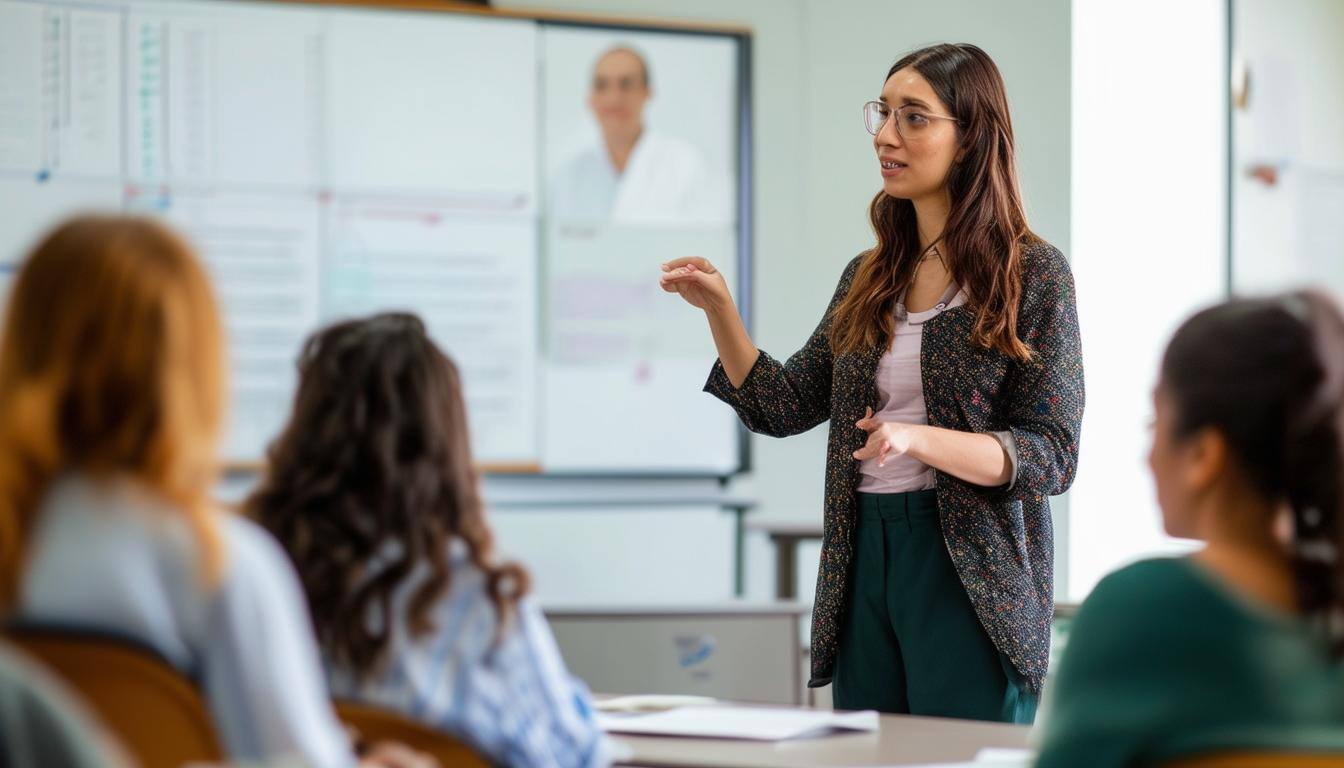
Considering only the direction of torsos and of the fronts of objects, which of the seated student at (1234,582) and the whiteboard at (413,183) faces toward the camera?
the whiteboard

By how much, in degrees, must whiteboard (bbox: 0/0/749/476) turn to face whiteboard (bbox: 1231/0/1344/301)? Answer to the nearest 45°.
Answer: approximately 90° to its left

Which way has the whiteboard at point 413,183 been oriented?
toward the camera

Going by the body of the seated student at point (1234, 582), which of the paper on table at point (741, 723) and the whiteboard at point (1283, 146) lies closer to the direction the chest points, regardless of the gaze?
the paper on table

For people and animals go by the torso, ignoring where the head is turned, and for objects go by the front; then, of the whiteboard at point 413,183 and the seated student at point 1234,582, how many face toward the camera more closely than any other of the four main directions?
1

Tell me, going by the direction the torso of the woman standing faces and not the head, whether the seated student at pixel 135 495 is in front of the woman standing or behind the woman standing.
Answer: in front

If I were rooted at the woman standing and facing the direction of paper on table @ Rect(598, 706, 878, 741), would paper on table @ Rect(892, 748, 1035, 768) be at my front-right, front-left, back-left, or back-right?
front-left

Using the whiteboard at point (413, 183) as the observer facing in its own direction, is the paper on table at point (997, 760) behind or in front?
in front

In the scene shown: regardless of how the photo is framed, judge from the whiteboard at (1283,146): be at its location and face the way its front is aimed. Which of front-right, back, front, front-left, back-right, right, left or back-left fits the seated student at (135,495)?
front

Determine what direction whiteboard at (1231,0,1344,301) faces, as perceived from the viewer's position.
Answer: facing the viewer

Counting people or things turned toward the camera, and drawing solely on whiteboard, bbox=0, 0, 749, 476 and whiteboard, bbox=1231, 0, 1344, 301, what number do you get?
2

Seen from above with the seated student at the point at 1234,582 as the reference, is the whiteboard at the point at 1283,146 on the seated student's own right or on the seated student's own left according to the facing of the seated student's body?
on the seated student's own right

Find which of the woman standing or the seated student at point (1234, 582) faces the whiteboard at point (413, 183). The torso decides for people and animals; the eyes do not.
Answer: the seated student

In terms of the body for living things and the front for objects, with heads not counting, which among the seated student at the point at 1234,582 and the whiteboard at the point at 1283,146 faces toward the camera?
the whiteboard

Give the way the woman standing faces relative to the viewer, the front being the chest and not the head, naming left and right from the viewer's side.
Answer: facing the viewer and to the left of the viewer

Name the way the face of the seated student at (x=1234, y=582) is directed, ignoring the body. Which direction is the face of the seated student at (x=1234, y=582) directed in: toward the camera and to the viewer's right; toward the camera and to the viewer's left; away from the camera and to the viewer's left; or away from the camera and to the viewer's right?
away from the camera and to the viewer's left

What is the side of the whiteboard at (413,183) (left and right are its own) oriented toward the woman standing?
front

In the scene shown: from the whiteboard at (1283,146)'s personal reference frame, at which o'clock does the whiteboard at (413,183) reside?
the whiteboard at (413,183) is roughly at 2 o'clock from the whiteboard at (1283,146).

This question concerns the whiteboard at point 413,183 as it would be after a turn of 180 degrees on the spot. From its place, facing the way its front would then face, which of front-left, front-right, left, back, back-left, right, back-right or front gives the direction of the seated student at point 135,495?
back

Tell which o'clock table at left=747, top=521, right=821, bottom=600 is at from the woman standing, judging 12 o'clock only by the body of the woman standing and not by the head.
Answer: The table is roughly at 4 o'clock from the woman standing.

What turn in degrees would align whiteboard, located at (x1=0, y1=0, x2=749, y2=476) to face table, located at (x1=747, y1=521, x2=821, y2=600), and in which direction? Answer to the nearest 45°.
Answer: approximately 45° to its left
